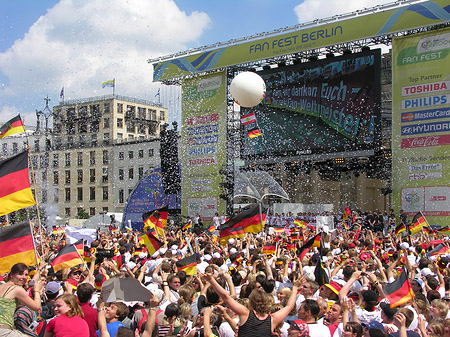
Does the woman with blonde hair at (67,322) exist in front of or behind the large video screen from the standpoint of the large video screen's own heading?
in front

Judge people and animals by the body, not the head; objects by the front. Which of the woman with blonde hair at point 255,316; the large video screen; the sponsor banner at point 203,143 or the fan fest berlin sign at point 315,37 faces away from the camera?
the woman with blonde hair

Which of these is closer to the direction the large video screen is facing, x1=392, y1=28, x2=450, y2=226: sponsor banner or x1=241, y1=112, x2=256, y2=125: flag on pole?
the flag on pole

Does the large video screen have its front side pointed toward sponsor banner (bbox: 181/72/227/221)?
no

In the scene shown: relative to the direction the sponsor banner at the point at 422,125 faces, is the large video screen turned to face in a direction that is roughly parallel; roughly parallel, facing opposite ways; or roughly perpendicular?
roughly parallel

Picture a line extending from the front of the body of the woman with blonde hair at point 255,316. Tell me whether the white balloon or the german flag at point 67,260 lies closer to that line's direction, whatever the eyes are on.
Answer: the white balloon

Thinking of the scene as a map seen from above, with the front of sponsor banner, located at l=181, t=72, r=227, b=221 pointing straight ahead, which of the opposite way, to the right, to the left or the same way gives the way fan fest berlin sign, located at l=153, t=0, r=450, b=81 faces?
the same way

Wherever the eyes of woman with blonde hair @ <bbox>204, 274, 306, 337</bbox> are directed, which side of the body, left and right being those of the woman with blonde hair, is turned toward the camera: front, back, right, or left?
back

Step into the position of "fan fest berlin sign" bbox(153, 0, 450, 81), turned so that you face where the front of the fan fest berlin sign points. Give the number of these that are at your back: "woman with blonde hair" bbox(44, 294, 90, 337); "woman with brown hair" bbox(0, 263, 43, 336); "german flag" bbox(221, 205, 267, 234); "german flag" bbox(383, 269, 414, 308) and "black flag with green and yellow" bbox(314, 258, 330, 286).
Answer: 0

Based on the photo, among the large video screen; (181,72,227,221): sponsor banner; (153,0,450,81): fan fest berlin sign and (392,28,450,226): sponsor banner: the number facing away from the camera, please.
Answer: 0

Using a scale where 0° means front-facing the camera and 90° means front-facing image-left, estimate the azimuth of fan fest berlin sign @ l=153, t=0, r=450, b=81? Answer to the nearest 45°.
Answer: approximately 45°

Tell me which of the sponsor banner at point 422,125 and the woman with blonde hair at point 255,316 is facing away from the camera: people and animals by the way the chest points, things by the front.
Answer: the woman with blonde hair

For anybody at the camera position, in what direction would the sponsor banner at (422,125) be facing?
facing the viewer and to the left of the viewer

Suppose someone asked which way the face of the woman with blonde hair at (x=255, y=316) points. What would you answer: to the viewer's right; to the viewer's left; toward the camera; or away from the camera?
away from the camera

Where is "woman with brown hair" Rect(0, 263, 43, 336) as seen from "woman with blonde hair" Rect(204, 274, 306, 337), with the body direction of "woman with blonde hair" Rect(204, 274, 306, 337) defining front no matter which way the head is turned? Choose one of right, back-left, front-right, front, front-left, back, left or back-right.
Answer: left

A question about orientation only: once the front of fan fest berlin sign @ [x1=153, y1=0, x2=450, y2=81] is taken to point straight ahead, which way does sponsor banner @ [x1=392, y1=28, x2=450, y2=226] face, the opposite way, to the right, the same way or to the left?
the same way

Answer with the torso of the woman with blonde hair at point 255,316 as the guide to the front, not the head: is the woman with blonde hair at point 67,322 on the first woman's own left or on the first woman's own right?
on the first woman's own left

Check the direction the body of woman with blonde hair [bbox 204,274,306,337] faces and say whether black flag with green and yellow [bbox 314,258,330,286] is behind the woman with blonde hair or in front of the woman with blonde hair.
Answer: in front

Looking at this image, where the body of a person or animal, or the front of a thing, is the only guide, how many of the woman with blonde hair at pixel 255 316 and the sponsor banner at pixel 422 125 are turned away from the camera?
1

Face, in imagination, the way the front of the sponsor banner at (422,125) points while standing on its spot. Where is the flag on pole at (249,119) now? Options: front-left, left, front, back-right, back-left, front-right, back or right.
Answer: front-right
